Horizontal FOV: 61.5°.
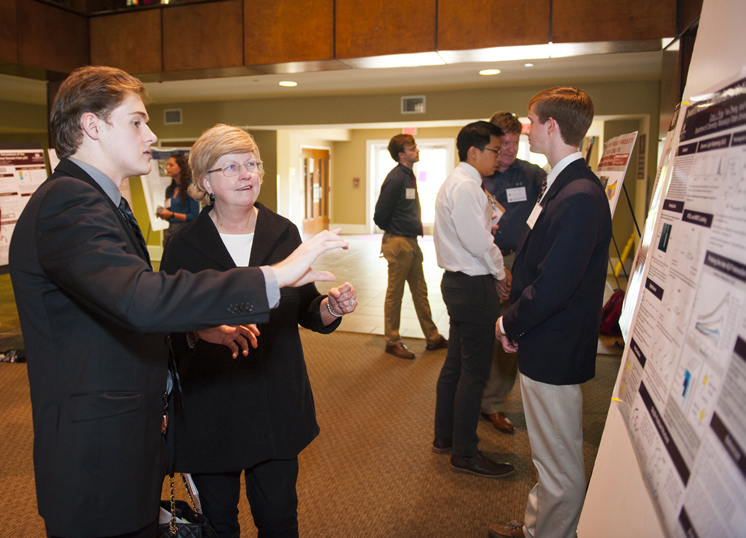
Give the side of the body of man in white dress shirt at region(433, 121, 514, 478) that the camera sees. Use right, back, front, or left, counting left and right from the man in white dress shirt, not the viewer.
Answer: right

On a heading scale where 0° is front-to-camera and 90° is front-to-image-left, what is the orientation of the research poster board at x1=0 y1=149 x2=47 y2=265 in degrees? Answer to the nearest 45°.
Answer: approximately 0°

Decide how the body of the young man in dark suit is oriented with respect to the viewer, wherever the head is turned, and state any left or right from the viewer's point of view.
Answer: facing to the right of the viewer

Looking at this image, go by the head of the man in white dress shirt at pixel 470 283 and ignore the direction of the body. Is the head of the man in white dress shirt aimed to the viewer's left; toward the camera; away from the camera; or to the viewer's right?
to the viewer's right

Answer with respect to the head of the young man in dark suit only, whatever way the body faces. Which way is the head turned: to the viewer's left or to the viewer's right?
to the viewer's right

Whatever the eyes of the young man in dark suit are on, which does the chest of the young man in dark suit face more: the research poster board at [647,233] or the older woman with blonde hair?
the research poster board

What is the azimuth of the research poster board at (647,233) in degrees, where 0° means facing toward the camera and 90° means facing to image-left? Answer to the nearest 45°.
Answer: approximately 90°

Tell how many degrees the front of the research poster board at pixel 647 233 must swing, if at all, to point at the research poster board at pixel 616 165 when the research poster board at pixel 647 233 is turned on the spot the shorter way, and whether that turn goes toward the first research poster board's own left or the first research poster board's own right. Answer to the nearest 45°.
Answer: approximately 90° to the first research poster board's own right

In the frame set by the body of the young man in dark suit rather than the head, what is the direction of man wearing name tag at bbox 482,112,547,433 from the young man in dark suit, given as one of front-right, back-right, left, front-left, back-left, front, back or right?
front-left

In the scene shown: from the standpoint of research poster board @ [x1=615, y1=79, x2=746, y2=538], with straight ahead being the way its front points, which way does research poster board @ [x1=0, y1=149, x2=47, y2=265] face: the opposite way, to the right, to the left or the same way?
to the left

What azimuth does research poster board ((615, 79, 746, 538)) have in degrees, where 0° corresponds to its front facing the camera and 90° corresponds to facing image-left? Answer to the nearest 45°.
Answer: approximately 45°

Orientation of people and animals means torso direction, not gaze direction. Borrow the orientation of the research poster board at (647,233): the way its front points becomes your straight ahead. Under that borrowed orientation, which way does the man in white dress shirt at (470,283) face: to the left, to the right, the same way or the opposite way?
the opposite way
